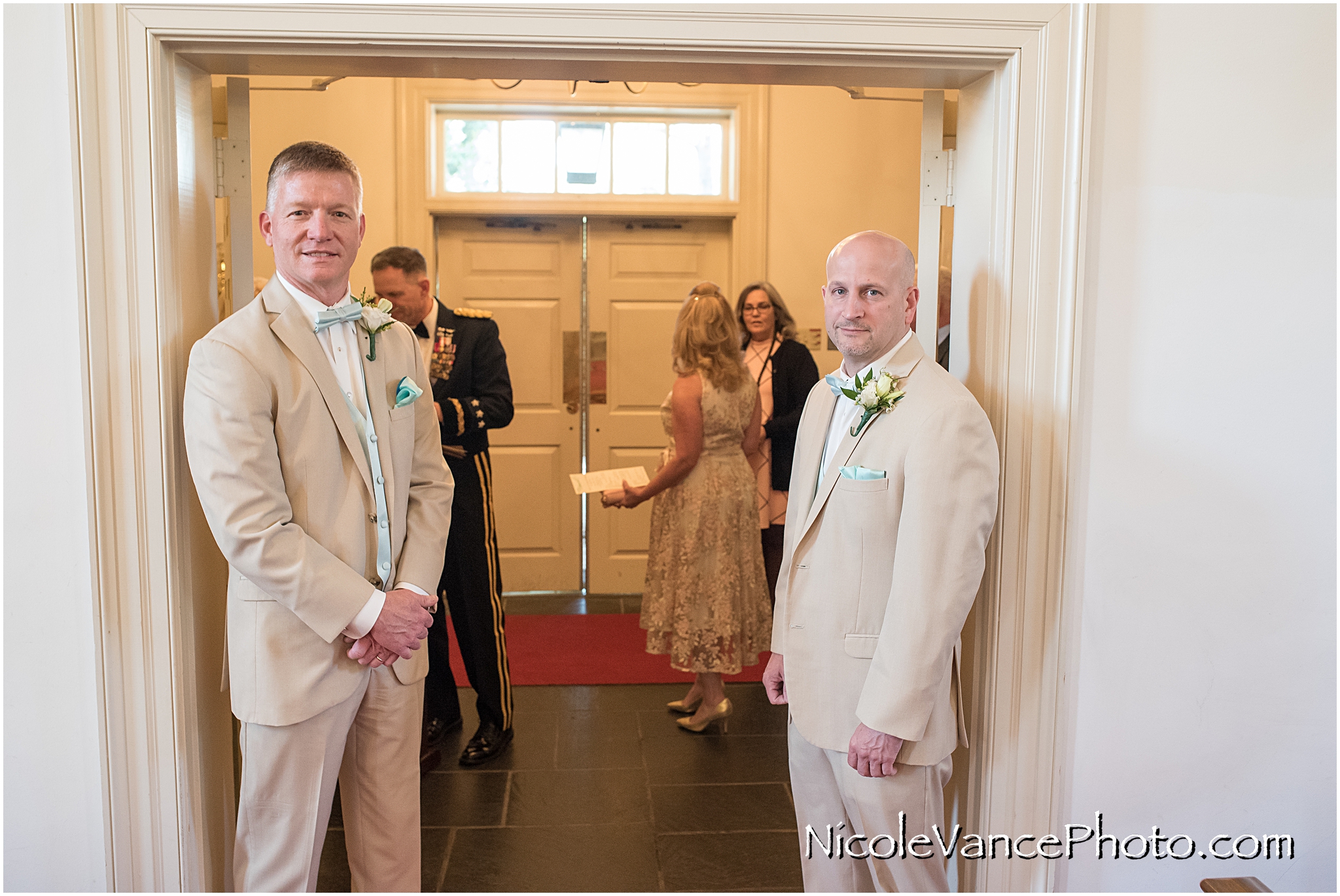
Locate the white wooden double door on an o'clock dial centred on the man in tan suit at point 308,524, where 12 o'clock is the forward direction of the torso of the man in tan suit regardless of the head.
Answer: The white wooden double door is roughly at 8 o'clock from the man in tan suit.

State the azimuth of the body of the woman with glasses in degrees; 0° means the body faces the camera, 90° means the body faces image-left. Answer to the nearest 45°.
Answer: approximately 45°

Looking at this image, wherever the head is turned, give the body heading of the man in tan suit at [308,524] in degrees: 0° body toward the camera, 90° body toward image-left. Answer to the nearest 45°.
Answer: approximately 315°

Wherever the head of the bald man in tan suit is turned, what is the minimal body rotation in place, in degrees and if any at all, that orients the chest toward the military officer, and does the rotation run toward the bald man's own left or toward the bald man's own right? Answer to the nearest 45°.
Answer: approximately 90° to the bald man's own right

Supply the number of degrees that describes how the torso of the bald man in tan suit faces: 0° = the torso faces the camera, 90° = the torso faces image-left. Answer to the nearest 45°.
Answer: approximately 45°

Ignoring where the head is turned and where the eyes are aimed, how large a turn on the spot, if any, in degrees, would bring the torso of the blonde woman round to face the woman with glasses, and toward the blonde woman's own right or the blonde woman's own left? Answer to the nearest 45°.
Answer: approximately 90° to the blonde woman's own right

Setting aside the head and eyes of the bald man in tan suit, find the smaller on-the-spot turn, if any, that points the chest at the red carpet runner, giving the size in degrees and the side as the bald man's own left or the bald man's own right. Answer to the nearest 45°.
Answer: approximately 90° to the bald man's own right

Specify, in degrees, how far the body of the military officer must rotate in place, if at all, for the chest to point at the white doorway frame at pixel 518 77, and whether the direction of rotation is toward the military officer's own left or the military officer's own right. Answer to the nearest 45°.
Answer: approximately 45° to the military officer's own left

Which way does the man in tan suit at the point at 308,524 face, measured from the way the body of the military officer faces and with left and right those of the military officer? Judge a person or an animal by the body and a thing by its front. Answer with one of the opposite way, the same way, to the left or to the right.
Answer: to the left

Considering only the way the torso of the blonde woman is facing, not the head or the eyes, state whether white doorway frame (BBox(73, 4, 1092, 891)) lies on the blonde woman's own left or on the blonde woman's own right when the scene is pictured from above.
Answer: on the blonde woman's own left
